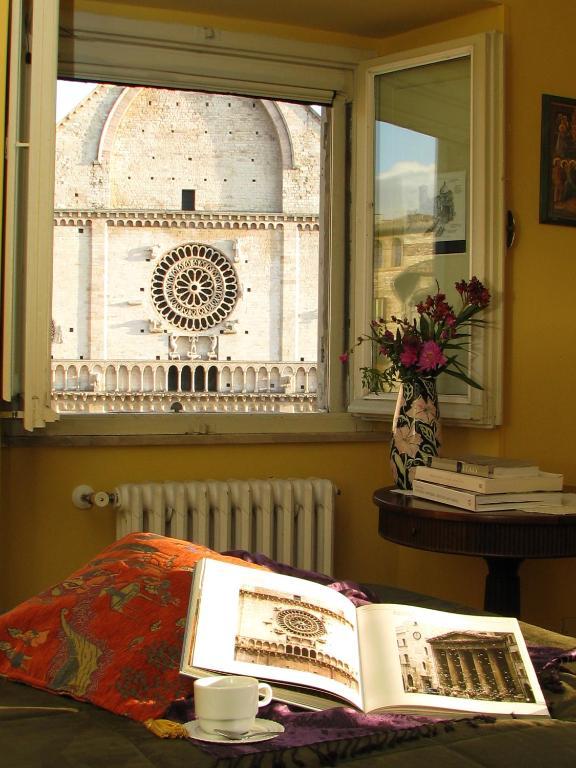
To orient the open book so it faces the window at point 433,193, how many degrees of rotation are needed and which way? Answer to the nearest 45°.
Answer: approximately 180°

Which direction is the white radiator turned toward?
toward the camera

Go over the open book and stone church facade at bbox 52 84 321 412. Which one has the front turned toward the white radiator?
the stone church facade

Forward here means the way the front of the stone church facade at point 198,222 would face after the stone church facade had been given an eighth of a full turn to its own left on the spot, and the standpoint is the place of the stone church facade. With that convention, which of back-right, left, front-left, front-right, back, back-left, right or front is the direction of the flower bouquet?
front-right

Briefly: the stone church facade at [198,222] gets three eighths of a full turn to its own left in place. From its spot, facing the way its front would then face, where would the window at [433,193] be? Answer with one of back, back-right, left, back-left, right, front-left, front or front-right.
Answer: back-right

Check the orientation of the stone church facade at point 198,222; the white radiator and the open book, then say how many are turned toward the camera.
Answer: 3

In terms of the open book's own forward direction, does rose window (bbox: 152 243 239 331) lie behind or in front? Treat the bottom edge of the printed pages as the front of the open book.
behind

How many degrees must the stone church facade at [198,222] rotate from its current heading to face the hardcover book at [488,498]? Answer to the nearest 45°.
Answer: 0° — it already faces it

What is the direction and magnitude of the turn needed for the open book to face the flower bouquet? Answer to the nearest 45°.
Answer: approximately 180°

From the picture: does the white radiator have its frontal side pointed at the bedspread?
yes

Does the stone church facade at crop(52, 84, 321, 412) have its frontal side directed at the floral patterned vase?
yes

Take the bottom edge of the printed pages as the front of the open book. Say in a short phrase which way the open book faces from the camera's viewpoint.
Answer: facing the viewer

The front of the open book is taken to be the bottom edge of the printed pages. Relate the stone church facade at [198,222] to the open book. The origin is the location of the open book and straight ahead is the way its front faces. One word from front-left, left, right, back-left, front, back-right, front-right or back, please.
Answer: back

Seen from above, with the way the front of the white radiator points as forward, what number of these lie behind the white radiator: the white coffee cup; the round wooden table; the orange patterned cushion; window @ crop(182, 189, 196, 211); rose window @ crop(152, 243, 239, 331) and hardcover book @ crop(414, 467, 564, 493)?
2

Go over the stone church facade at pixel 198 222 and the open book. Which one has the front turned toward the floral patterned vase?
the stone church facade

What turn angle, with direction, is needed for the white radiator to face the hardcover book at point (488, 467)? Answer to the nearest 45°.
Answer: approximately 45° to its left

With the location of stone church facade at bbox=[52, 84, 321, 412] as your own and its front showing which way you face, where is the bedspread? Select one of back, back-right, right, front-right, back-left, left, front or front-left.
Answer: front
